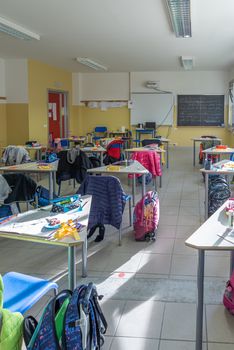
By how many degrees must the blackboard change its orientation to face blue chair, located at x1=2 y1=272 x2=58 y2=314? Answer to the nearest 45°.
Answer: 0° — it already faces it

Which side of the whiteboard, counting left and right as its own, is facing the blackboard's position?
left

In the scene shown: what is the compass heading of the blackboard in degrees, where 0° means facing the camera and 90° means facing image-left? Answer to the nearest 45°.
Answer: approximately 0°

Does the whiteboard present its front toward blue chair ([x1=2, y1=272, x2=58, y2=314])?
yes

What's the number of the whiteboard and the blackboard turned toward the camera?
2

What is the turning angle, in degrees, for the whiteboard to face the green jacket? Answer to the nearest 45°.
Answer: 0° — it already faces it

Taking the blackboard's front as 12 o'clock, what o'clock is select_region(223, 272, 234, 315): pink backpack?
The pink backpack is roughly at 12 o'clock from the blackboard.

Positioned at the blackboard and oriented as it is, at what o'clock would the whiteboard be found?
The whiteboard is roughly at 3 o'clock from the blackboard.

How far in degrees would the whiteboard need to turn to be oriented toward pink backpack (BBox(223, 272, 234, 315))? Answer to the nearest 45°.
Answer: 0° — it already faces it
